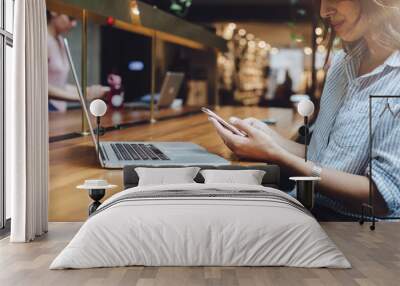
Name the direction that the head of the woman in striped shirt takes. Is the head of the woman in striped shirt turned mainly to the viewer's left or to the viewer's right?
to the viewer's left
